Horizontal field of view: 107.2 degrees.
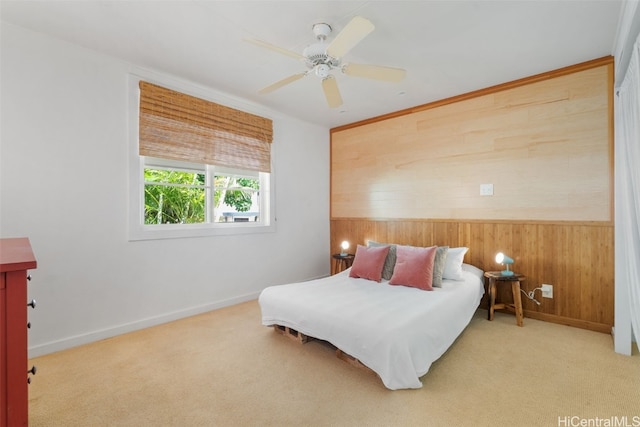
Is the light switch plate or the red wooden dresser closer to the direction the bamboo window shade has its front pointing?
the light switch plate

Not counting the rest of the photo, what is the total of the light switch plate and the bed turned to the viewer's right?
0

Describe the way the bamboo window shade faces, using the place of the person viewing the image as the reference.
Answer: facing the viewer and to the right of the viewer

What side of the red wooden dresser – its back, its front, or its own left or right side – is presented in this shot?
right

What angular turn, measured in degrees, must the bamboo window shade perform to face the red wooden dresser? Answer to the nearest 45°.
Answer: approximately 45° to its right

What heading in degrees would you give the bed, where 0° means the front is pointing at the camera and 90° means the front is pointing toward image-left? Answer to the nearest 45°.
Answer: approximately 45°

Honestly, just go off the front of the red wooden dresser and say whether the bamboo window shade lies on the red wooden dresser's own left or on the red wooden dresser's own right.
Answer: on the red wooden dresser's own left

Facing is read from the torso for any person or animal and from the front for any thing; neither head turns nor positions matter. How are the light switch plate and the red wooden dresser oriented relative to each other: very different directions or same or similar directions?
very different directions

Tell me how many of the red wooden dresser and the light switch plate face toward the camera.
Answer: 1

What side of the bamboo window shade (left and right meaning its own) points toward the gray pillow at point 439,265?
front

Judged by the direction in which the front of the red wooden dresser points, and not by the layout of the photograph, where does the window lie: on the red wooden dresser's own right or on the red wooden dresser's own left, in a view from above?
on the red wooden dresser's own left

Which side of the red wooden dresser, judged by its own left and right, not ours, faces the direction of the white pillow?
front
